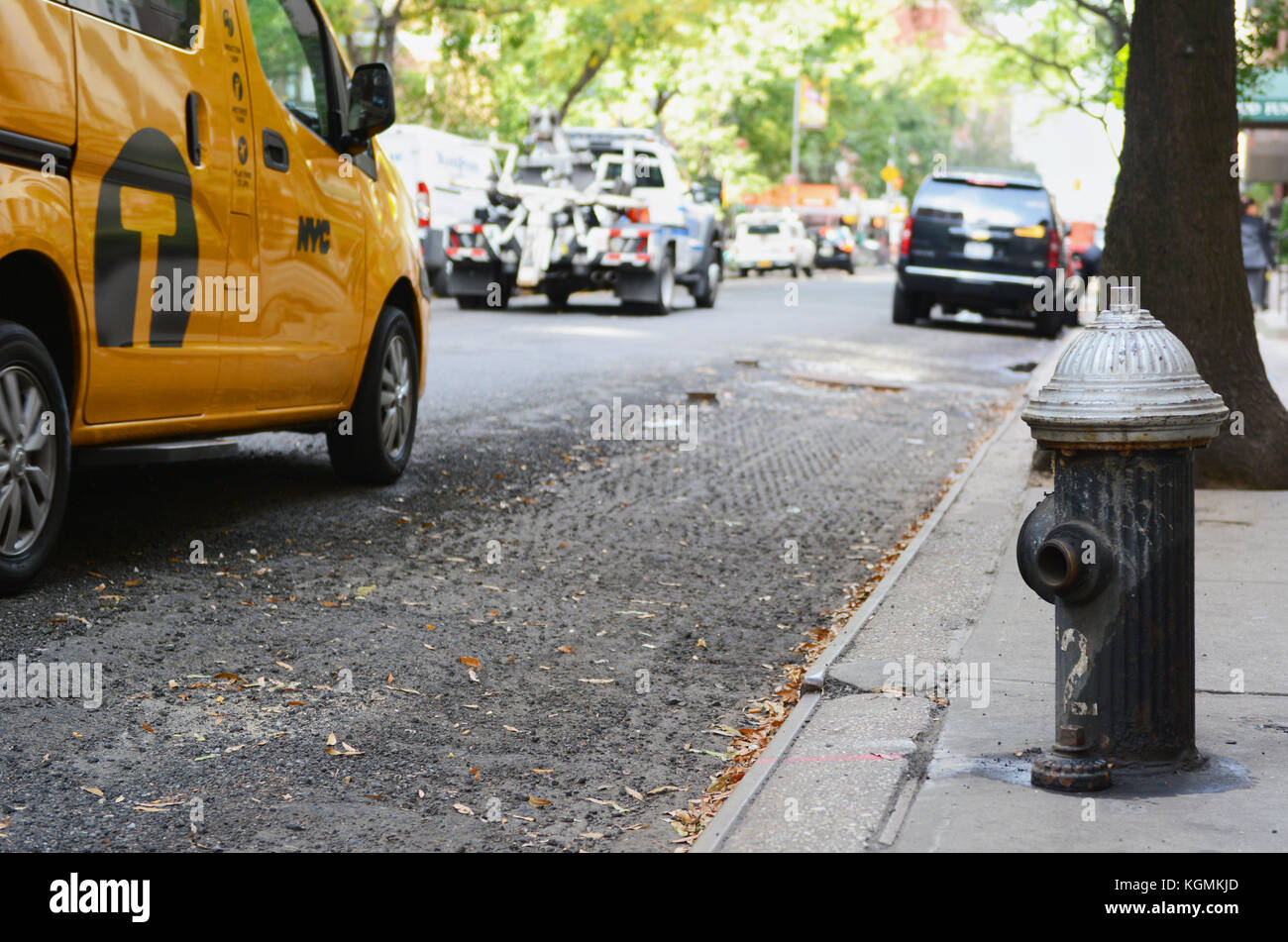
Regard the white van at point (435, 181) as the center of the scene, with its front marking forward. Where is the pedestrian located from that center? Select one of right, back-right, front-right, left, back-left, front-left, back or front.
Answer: front-right

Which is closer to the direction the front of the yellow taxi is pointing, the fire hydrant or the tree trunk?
the tree trunk

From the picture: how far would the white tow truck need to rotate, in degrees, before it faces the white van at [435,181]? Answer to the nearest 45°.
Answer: approximately 90° to its left

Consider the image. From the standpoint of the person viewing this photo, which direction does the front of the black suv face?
facing away from the viewer

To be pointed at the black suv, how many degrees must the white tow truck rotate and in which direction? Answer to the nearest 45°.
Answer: approximately 45° to its right

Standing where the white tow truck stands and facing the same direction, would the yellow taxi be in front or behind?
behind

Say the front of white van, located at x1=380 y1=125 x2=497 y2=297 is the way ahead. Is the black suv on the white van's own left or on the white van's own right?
on the white van's own right

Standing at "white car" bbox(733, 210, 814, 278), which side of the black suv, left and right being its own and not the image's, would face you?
front

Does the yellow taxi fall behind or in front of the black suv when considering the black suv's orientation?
behind
